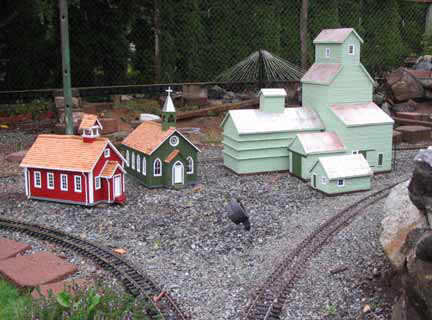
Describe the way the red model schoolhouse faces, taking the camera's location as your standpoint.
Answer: facing the viewer and to the right of the viewer

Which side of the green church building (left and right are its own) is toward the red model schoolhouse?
right

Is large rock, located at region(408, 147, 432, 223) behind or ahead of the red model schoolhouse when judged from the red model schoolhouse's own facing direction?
ahead

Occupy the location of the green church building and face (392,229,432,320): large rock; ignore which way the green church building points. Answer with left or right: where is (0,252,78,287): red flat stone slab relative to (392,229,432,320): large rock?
right

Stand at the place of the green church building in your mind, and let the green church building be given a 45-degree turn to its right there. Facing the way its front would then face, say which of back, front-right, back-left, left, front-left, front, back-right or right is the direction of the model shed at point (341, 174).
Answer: left

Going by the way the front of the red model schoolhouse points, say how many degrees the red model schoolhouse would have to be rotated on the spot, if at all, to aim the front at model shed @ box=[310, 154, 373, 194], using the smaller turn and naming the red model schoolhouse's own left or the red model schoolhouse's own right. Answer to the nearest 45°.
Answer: approximately 45° to the red model schoolhouse's own left

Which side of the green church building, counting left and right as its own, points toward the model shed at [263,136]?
left

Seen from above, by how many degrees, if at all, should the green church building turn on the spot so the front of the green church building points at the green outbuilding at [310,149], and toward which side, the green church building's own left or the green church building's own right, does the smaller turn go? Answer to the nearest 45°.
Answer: approximately 45° to the green church building's own left

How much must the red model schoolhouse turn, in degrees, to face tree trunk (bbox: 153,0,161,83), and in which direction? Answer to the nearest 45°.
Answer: approximately 135° to its left

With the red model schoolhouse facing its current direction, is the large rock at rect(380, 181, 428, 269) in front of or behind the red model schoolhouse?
in front

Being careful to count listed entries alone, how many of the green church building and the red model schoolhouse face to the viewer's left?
0

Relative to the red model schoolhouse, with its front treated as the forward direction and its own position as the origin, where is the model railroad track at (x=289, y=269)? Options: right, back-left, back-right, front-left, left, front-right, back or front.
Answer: front

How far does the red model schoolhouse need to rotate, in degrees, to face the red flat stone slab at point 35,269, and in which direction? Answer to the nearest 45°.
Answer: approximately 45° to its right

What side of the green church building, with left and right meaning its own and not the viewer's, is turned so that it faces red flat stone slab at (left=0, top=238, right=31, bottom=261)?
right
